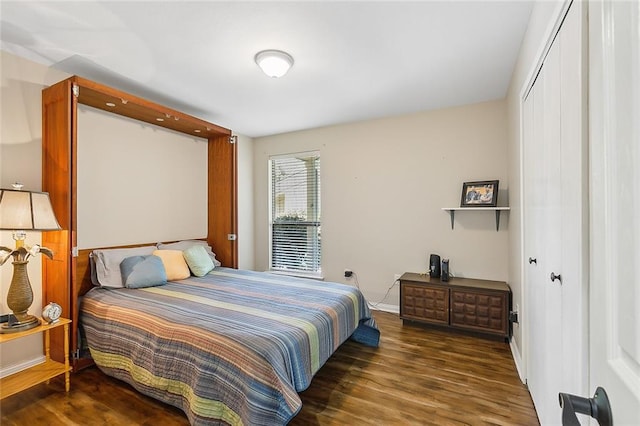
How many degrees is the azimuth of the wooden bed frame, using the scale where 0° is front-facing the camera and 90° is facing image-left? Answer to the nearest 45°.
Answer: approximately 315°

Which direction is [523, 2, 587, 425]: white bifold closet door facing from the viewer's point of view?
to the viewer's left

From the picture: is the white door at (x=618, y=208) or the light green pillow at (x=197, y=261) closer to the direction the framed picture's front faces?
the white door

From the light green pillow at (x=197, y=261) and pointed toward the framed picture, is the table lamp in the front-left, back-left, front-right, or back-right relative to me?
back-right

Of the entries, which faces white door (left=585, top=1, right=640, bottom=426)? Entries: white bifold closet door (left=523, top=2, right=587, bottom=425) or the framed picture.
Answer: the framed picture

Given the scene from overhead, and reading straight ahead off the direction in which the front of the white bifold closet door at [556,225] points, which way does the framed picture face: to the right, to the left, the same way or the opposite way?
to the left

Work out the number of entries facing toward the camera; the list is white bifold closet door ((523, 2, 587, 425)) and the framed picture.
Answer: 1

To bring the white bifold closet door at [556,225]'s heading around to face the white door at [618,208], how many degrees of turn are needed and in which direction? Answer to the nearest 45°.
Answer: approximately 90° to its left
